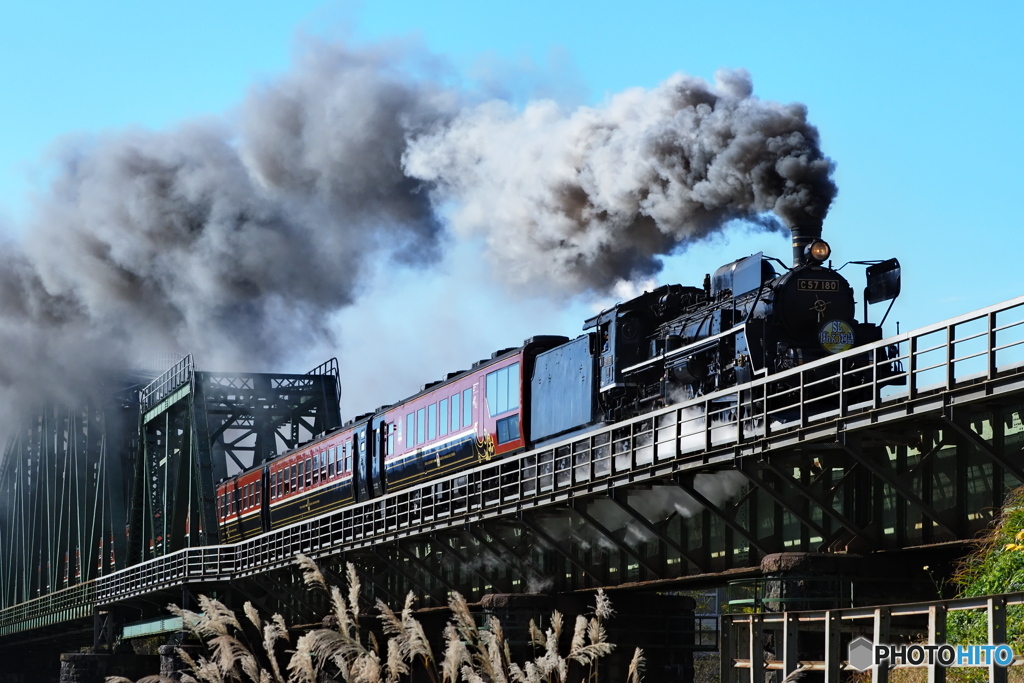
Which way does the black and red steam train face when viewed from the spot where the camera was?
facing the viewer and to the right of the viewer
